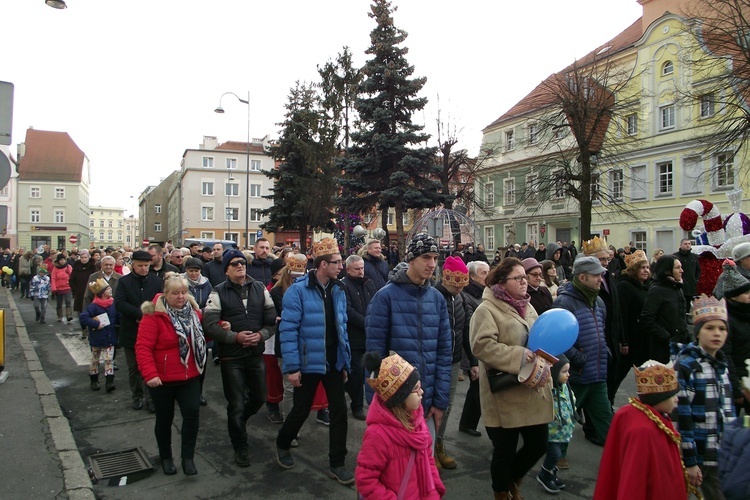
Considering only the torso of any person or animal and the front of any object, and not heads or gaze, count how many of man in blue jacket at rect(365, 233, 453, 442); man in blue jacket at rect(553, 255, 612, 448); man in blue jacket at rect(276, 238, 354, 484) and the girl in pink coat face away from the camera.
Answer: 0

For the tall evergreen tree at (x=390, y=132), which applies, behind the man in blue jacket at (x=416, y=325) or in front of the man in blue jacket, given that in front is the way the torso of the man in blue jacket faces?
behind

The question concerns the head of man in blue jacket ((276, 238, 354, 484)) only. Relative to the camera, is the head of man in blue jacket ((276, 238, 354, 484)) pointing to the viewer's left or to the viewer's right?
to the viewer's right

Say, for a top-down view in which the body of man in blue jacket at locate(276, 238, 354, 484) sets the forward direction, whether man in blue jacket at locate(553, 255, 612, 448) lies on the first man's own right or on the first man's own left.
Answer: on the first man's own left

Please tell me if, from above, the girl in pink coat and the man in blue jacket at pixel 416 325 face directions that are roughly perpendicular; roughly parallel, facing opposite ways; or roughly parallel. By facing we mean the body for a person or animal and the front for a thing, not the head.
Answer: roughly parallel

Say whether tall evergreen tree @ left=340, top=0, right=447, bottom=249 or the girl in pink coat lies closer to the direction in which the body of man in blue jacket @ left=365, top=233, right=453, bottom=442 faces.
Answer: the girl in pink coat

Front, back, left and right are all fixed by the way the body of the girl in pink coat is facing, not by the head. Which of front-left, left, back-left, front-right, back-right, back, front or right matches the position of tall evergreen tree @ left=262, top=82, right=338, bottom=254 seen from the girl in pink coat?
back-left

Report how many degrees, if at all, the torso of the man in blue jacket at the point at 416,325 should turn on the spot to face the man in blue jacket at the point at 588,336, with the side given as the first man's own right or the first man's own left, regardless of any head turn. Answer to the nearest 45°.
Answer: approximately 90° to the first man's own left

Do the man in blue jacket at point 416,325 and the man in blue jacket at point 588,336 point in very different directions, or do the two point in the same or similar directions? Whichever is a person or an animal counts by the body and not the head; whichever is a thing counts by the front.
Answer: same or similar directions

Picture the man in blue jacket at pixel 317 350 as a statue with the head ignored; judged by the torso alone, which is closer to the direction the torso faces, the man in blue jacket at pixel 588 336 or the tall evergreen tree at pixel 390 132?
the man in blue jacket

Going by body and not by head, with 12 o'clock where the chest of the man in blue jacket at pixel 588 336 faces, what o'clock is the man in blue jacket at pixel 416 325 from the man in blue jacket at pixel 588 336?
the man in blue jacket at pixel 416 325 is roughly at 3 o'clock from the man in blue jacket at pixel 588 336.

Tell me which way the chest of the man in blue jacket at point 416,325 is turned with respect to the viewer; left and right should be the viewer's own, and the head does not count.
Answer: facing the viewer and to the right of the viewer

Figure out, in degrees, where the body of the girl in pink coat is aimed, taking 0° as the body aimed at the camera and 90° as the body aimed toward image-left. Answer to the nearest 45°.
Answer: approximately 315°

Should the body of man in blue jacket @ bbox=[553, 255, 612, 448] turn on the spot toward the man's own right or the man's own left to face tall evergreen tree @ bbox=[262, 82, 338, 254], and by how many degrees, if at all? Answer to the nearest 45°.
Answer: approximately 180°
